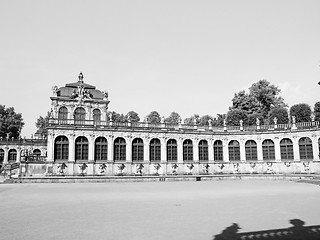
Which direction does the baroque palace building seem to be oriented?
toward the camera
